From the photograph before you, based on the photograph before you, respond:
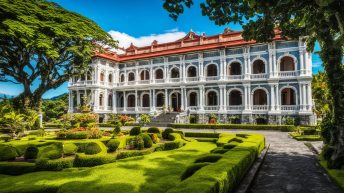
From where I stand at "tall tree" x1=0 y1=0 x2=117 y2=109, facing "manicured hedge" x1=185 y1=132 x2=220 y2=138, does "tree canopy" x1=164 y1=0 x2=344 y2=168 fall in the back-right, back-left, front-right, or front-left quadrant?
front-right

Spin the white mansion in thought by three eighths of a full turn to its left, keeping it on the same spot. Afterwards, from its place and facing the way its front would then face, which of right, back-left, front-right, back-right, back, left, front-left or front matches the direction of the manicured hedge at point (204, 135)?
right

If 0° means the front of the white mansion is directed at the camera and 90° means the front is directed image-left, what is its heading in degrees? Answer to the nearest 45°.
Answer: approximately 45°

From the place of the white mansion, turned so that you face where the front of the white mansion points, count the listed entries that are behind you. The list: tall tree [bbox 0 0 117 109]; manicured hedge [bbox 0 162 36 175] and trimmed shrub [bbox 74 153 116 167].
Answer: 0

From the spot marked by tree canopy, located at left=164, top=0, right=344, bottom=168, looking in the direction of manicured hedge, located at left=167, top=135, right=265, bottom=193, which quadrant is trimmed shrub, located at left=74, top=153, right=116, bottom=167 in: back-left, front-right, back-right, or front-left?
front-right

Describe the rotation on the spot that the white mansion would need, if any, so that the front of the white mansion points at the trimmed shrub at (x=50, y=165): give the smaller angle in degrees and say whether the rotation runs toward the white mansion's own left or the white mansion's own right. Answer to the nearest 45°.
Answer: approximately 45° to the white mansion's own left

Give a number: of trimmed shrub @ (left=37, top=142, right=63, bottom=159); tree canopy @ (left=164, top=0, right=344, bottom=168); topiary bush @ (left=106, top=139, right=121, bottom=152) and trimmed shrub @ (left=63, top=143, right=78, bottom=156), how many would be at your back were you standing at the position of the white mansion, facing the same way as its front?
0

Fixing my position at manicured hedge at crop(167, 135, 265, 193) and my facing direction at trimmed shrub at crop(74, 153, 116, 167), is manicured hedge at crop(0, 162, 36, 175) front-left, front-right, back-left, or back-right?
front-left

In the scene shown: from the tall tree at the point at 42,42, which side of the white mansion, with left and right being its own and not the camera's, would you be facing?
front

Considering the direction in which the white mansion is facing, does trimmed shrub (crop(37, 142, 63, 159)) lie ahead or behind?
ahead

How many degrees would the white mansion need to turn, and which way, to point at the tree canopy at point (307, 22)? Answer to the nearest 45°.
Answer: approximately 45° to its left

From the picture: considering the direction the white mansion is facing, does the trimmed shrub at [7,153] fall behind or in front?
in front

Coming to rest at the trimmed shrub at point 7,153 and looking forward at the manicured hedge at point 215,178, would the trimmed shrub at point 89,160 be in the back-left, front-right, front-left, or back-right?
front-left
